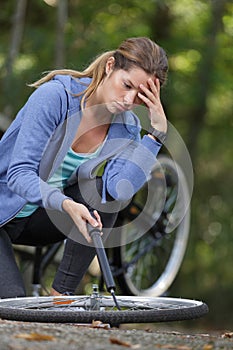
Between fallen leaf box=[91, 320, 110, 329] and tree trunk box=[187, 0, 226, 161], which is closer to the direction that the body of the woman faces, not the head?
the fallen leaf

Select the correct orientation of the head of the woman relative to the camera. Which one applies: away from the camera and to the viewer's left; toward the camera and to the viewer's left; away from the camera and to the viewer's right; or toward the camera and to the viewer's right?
toward the camera and to the viewer's right

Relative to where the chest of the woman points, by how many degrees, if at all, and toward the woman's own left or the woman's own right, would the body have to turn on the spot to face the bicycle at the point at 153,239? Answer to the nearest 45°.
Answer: approximately 135° to the woman's own left

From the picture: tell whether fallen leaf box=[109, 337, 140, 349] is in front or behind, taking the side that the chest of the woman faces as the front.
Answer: in front

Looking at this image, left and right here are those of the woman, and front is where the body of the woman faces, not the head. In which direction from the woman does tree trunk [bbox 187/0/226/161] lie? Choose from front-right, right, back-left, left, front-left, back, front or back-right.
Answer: back-left

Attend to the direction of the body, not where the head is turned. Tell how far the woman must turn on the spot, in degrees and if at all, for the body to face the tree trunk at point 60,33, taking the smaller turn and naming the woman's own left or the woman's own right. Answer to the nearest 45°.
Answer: approximately 135° to the woman's own left

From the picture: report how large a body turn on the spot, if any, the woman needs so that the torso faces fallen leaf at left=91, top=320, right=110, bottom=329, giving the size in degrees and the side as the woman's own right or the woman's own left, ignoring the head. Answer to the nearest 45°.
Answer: approximately 45° to the woman's own right

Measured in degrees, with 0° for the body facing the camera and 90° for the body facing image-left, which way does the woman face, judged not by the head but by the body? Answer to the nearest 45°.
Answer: approximately 315°

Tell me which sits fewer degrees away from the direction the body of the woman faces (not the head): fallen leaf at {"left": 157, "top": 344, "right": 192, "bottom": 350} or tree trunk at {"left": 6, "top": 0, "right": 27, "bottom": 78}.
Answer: the fallen leaf
